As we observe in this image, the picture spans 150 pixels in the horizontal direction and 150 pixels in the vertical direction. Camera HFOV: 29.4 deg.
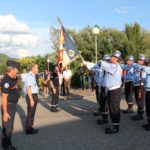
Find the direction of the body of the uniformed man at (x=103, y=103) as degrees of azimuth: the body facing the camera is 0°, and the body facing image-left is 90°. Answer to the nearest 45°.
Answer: approximately 90°

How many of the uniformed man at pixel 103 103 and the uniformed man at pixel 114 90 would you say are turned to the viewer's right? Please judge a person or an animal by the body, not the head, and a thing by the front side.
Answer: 0

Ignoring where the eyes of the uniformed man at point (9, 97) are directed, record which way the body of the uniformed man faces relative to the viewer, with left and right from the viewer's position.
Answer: facing to the right of the viewer

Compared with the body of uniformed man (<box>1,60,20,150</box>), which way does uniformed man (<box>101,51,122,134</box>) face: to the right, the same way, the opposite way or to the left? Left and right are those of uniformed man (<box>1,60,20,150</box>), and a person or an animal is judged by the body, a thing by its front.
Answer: the opposite way

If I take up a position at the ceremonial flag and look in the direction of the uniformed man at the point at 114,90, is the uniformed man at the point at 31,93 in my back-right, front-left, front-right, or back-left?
front-right

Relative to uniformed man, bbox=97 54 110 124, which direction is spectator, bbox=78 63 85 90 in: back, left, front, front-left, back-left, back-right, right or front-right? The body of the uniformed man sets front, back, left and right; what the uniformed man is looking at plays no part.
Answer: right

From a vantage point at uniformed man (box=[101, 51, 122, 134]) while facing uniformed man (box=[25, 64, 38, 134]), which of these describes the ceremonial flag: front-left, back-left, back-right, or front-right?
front-right

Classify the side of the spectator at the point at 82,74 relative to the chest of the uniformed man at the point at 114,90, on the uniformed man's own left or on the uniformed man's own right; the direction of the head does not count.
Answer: on the uniformed man's own right

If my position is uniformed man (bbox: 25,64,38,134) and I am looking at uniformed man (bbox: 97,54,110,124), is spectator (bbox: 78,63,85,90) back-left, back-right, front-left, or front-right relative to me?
front-left

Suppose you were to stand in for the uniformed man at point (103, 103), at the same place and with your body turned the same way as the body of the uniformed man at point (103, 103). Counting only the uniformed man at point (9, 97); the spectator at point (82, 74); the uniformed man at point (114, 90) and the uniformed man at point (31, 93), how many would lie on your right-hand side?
1

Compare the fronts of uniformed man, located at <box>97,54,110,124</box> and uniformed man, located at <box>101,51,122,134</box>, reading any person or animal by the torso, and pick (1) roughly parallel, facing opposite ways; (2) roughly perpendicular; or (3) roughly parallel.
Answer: roughly parallel

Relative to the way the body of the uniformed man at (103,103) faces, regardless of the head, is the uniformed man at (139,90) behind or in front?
behind

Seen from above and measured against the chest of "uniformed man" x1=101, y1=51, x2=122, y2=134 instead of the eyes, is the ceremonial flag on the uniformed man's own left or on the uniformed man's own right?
on the uniformed man's own right

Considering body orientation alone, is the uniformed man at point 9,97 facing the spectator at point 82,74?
no

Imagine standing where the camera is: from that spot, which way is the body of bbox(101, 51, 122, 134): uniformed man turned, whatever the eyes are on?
to the viewer's left

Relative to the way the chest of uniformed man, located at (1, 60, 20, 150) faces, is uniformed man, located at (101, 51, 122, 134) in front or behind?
in front
